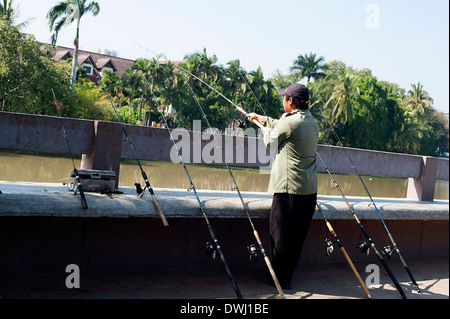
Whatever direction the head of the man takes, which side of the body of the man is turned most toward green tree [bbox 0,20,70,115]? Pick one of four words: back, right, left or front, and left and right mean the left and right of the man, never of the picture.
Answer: front

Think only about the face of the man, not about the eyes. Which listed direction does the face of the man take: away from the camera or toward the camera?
away from the camera

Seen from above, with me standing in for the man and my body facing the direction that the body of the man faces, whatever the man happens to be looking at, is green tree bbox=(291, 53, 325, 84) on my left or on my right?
on my right

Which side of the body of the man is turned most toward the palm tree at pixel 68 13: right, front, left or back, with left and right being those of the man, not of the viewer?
front

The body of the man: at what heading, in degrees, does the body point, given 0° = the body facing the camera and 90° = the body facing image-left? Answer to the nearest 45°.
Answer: approximately 135°
